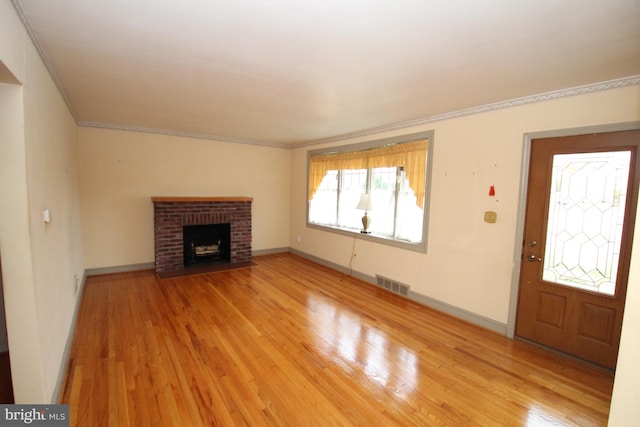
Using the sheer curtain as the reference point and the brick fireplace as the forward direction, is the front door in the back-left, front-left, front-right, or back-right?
back-left

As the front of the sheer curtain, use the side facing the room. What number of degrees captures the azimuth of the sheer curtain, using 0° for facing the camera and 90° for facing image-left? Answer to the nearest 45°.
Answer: approximately 45°

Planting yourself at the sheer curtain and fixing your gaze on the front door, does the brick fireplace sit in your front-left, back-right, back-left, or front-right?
back-right

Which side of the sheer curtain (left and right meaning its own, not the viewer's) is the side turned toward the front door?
left

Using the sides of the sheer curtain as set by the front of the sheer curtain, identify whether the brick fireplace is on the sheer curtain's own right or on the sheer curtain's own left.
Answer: on the sheer curtain's own right

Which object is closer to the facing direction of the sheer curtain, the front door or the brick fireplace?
the brick fireplace
